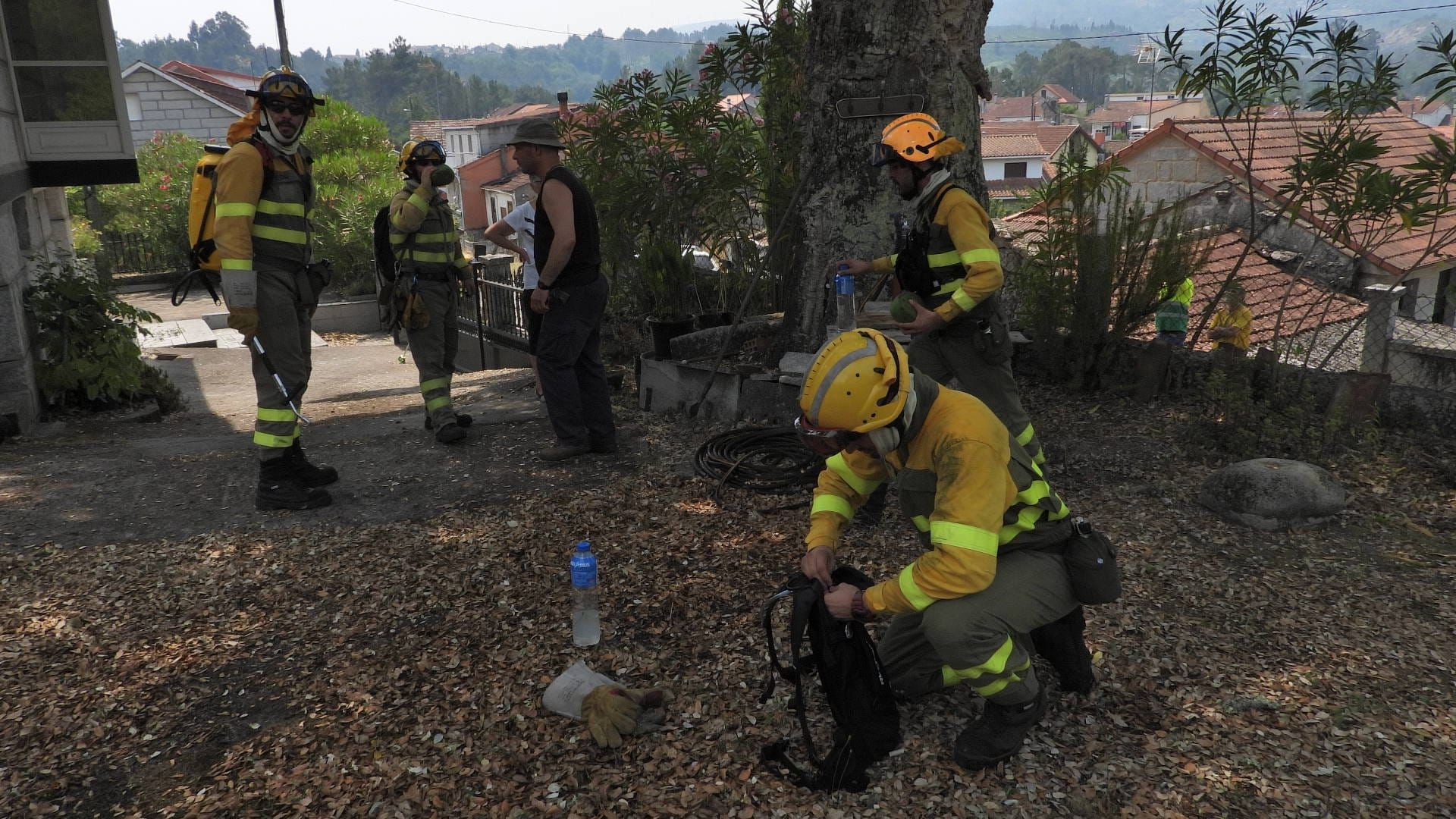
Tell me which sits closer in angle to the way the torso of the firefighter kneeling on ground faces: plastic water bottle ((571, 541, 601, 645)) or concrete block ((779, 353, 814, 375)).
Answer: the plastic water bottle

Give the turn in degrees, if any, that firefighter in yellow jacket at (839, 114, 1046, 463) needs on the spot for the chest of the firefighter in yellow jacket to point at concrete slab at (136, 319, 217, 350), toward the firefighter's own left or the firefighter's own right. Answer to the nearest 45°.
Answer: approximately 45° to the firefighter's own right

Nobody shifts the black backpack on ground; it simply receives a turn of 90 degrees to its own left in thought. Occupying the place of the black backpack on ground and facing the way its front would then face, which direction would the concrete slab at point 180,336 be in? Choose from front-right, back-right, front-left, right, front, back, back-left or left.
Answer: front-left

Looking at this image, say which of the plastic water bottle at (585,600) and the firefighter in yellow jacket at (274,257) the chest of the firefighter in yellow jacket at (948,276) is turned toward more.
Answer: the firefighter in yellow jacket

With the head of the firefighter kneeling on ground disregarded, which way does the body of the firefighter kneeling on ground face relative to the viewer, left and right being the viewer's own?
facing the viewer and to the left of the viewer

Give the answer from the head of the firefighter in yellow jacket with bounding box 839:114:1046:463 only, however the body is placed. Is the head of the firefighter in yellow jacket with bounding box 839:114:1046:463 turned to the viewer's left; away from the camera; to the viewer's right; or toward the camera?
to the viewer's left

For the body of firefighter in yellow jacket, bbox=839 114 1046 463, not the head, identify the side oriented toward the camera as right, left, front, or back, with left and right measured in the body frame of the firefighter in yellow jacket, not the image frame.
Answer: left

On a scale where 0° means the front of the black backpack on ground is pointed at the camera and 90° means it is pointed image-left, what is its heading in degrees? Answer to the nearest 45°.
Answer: approximately 270°

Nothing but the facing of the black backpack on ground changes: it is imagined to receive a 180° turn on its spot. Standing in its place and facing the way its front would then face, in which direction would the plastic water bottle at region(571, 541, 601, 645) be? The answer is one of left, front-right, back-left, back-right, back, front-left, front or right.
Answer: front-right

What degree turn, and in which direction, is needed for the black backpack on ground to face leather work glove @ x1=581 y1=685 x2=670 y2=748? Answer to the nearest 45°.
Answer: approximately 180°

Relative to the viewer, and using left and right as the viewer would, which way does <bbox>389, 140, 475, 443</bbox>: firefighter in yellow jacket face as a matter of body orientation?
facing the viewer and to the right of the viewer

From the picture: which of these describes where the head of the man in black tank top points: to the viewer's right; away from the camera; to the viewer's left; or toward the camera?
to the viewer's left

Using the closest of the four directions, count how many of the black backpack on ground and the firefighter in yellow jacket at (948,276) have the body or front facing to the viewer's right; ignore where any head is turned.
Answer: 1
